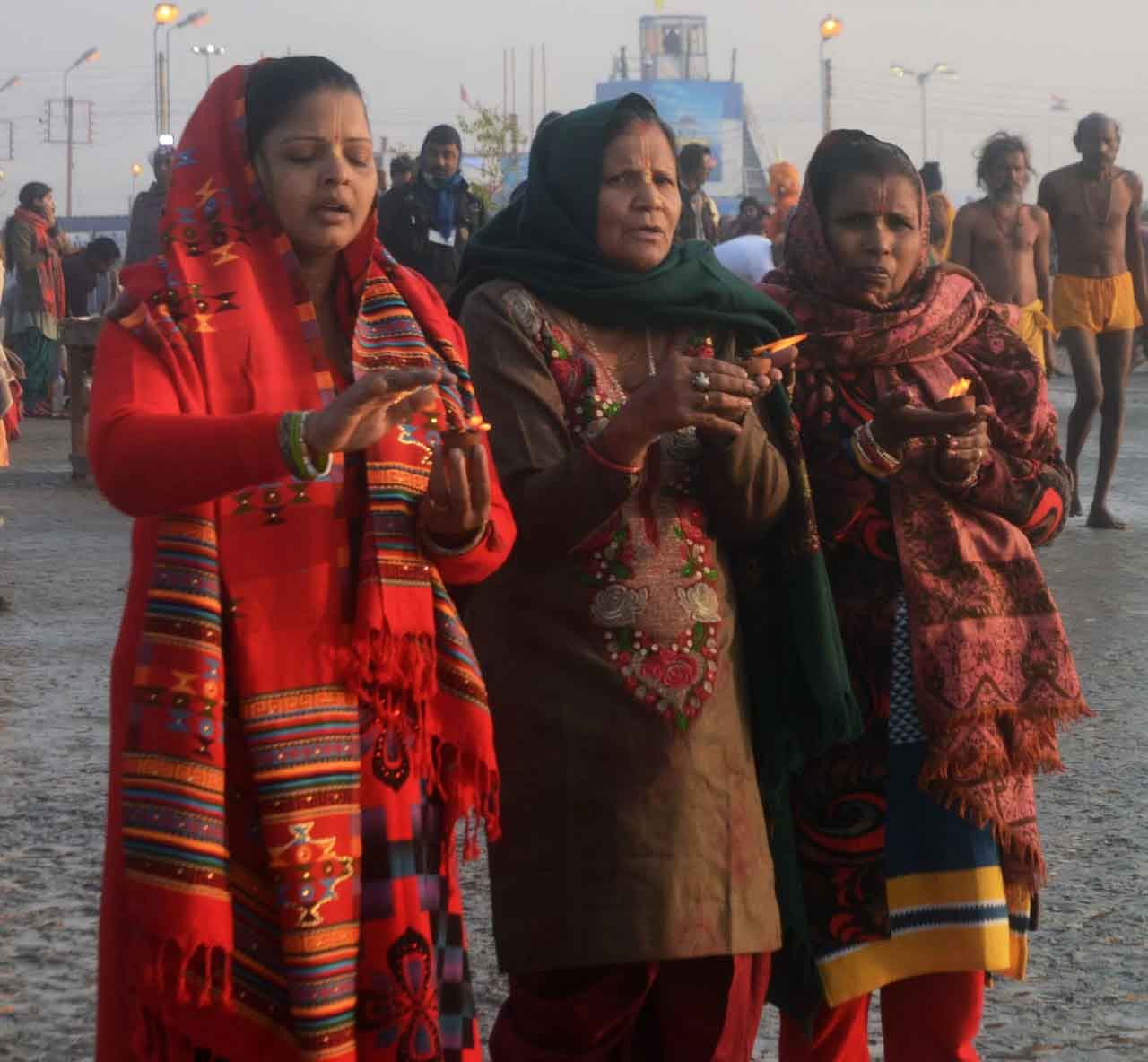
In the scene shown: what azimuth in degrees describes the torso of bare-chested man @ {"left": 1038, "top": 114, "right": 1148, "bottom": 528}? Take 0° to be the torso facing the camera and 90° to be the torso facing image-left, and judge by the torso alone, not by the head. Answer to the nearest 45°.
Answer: approximately 0°

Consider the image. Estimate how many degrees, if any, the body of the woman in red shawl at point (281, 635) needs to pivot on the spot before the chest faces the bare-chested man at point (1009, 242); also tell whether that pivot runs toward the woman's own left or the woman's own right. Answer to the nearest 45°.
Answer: approximately 90° to the woman's own left

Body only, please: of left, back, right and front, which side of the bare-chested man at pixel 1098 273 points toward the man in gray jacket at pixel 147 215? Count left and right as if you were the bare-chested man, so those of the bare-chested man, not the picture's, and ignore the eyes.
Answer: right

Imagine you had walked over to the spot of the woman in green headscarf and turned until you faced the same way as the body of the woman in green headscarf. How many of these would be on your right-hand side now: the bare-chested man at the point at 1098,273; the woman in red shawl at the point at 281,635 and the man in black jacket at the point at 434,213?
1

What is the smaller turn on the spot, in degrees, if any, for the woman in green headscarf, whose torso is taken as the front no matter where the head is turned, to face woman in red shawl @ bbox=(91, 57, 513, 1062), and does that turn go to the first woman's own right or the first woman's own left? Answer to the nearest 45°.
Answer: approximately 90° to the first woman's own right

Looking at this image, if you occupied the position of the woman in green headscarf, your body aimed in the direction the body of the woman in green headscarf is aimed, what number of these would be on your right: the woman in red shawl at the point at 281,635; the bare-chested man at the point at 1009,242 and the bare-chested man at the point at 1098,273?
1

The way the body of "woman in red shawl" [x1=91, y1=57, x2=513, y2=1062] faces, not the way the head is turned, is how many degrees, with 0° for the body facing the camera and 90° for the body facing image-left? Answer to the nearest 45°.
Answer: approximately 315°

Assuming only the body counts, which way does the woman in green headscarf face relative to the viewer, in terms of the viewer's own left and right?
facing the viewer and to the right of the viewer
